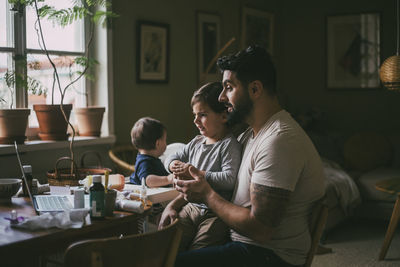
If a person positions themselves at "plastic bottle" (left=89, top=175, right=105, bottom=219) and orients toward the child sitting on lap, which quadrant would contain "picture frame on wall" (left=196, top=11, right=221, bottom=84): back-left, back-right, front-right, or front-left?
front-left

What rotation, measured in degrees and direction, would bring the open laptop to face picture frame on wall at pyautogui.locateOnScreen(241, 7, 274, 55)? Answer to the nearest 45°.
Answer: approximately 45° to its left

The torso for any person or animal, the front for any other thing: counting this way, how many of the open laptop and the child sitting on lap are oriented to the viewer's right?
1

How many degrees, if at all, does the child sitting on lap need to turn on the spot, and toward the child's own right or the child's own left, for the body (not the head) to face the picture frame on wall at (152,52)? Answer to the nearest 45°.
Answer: approximately 135° to the child's own right

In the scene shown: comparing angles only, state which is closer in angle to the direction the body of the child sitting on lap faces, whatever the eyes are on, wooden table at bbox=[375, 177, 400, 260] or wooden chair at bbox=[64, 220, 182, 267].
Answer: the wooden chair

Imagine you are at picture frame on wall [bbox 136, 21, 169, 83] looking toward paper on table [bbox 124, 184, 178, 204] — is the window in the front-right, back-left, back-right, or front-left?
front-right

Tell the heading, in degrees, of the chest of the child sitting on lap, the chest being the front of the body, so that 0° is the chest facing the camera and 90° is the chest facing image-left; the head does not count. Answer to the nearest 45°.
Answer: approximately 45°

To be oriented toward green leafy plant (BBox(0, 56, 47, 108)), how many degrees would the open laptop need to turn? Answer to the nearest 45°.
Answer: approximately 90° to its left

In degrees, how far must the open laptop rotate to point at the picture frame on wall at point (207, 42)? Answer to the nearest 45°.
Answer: approximately 45° to its left

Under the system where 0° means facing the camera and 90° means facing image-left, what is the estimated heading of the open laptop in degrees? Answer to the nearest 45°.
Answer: approximately 270°

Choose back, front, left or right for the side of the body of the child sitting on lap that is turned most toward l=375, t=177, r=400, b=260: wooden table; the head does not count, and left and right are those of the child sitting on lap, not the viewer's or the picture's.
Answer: back

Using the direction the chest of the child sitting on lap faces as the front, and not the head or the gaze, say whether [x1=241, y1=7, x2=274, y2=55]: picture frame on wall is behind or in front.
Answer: behind

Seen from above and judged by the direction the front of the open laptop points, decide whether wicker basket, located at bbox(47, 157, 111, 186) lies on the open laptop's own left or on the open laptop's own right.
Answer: on the open laptop's own left

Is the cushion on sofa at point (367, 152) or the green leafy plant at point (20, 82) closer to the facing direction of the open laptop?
the cushion on sofa
